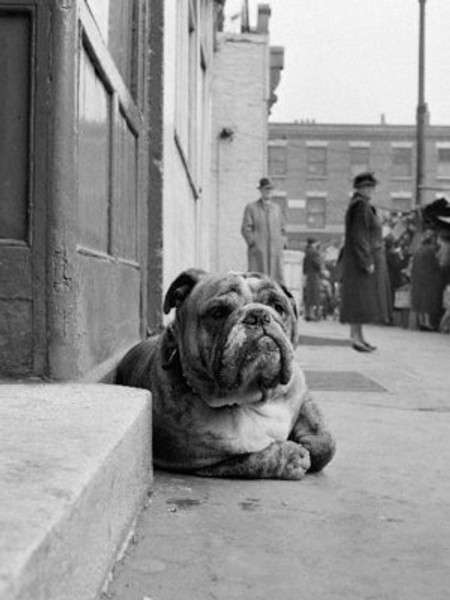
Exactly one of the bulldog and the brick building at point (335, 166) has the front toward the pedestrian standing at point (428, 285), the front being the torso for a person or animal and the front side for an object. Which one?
the brick building

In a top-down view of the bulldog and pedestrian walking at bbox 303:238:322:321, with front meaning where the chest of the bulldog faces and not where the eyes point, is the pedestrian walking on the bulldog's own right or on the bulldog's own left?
on the bulldog's own left

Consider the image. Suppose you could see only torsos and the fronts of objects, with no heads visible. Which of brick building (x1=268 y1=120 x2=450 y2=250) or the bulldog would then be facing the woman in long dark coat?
the brick building

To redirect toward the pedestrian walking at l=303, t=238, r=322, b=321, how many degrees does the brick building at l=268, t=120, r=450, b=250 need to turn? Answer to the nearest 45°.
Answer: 0° — it already faces them

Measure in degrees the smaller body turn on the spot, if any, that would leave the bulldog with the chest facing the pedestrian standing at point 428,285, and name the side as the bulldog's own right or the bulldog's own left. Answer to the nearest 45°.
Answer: approximately 135° to the bulldog's own left

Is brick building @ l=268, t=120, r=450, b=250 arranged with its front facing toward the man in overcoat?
yes

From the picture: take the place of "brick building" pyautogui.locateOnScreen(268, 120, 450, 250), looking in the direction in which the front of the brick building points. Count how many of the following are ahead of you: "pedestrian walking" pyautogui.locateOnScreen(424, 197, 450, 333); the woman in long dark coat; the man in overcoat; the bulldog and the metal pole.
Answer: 5

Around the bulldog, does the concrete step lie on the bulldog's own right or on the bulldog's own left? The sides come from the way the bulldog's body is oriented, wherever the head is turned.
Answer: on the bulldog's own right

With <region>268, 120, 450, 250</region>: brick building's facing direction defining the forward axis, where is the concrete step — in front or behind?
in front

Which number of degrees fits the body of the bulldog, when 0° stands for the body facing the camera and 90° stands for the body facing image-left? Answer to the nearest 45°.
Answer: approximately 315°

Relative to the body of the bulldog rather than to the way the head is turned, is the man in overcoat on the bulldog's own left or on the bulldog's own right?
on the bulldog's own left

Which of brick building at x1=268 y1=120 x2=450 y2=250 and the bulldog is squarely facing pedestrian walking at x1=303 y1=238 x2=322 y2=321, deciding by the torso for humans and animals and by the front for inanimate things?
the brick building

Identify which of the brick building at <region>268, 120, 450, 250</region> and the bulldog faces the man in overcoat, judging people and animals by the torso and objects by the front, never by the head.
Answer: the brick building

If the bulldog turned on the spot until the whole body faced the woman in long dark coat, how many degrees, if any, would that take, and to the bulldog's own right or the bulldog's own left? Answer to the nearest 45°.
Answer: approximately 135° to the bulldog's own left

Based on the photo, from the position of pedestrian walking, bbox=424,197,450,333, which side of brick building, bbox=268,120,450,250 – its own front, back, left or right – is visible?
front

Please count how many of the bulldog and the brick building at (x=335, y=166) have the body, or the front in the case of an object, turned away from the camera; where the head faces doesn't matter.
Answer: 0
